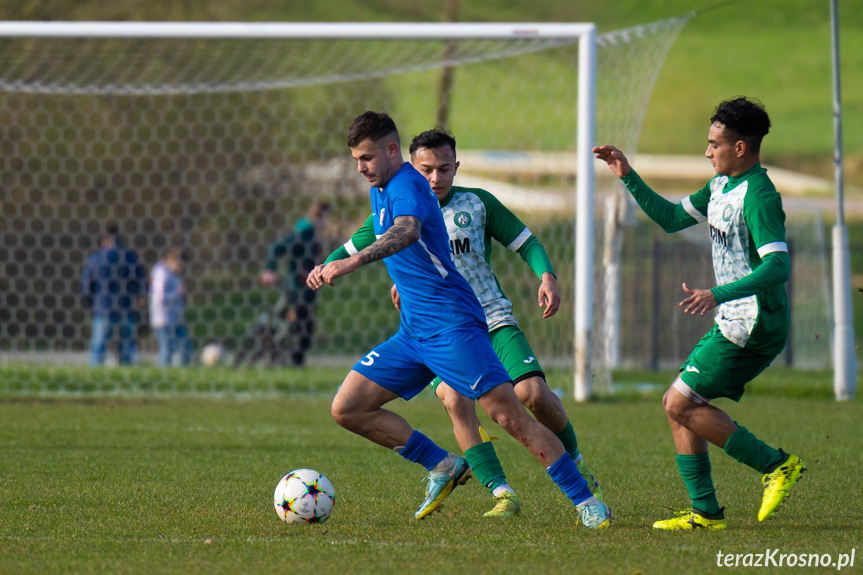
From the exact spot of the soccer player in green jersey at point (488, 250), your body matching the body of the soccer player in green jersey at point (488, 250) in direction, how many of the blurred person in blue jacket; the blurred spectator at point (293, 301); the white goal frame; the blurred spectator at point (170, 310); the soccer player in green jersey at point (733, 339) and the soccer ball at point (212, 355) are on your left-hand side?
1

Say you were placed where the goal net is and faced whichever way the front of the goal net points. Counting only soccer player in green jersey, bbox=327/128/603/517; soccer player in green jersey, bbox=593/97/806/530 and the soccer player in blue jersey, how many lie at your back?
0

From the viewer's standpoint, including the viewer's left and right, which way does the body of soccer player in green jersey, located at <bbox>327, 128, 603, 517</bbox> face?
facing the viewer and to the left of the viewer

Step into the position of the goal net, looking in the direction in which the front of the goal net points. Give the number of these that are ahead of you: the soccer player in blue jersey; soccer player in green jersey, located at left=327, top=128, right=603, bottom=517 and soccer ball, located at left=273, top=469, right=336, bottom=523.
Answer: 3

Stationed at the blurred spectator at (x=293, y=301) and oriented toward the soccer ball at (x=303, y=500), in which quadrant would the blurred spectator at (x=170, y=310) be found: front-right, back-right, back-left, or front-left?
back-right

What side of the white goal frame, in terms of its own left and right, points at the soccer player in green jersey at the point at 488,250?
front

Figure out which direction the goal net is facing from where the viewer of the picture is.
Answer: facing the viewer

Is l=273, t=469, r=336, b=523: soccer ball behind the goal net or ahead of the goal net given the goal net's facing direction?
ahead

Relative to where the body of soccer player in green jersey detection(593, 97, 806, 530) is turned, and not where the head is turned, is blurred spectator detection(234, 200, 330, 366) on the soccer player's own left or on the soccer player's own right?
on the soccer player's own right

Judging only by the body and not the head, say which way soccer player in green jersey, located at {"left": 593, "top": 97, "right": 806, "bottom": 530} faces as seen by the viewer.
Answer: to the viewer's left

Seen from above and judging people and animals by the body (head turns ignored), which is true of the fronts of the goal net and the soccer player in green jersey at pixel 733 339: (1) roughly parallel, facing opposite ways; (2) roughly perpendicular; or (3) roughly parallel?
roughly perpendicular

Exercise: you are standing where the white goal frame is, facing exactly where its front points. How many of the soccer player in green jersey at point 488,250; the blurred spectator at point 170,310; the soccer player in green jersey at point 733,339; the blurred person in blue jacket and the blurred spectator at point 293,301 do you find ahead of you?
2

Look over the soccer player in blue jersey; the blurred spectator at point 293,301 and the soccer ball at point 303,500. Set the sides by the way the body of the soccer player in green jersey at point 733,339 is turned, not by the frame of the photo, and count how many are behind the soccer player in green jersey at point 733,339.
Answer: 0

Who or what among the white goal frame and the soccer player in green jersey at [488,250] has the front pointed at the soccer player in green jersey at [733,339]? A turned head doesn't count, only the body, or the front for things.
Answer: the white goal frame

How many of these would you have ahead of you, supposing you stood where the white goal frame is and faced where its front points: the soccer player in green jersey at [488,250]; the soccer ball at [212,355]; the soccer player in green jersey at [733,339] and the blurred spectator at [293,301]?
2
